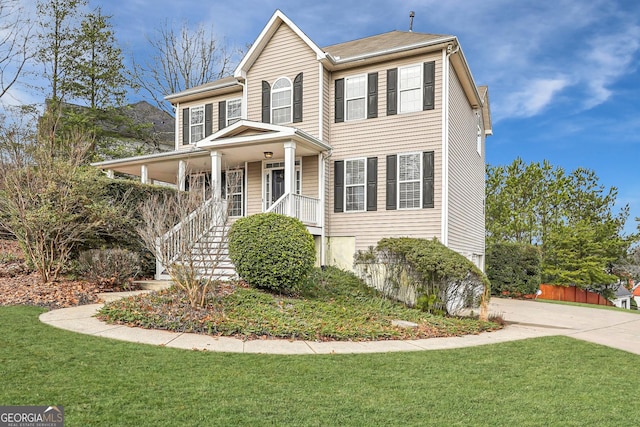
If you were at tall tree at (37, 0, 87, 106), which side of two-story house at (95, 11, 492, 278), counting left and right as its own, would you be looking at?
right

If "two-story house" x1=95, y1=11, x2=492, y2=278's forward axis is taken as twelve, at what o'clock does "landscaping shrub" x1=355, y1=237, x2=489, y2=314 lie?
The landscaping shrub is roughly at 10 o'clock from the two-story house.

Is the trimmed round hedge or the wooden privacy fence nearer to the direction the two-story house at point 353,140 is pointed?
the trimmed round hedge

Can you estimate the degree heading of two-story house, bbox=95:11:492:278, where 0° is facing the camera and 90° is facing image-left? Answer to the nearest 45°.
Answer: approximately 45°

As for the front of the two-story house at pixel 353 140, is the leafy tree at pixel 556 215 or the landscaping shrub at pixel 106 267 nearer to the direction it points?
the landscaping shrub

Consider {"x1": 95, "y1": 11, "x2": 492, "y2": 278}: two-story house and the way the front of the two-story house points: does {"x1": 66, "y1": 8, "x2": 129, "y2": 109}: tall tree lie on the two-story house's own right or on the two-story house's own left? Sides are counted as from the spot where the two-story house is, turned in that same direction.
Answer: on the two-story house's own right

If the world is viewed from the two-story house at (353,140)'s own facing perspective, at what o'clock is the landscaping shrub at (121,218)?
The landscaping shrub is roughly at 1 o'clock from the two-story house.

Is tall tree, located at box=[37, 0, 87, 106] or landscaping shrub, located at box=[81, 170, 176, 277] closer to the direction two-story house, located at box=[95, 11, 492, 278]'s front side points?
the landscaping shrub

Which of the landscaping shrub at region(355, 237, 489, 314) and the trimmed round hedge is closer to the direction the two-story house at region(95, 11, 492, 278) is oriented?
the trimmed round hedge

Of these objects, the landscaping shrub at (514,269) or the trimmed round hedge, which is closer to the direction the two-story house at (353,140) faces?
the trimmed round hedge
